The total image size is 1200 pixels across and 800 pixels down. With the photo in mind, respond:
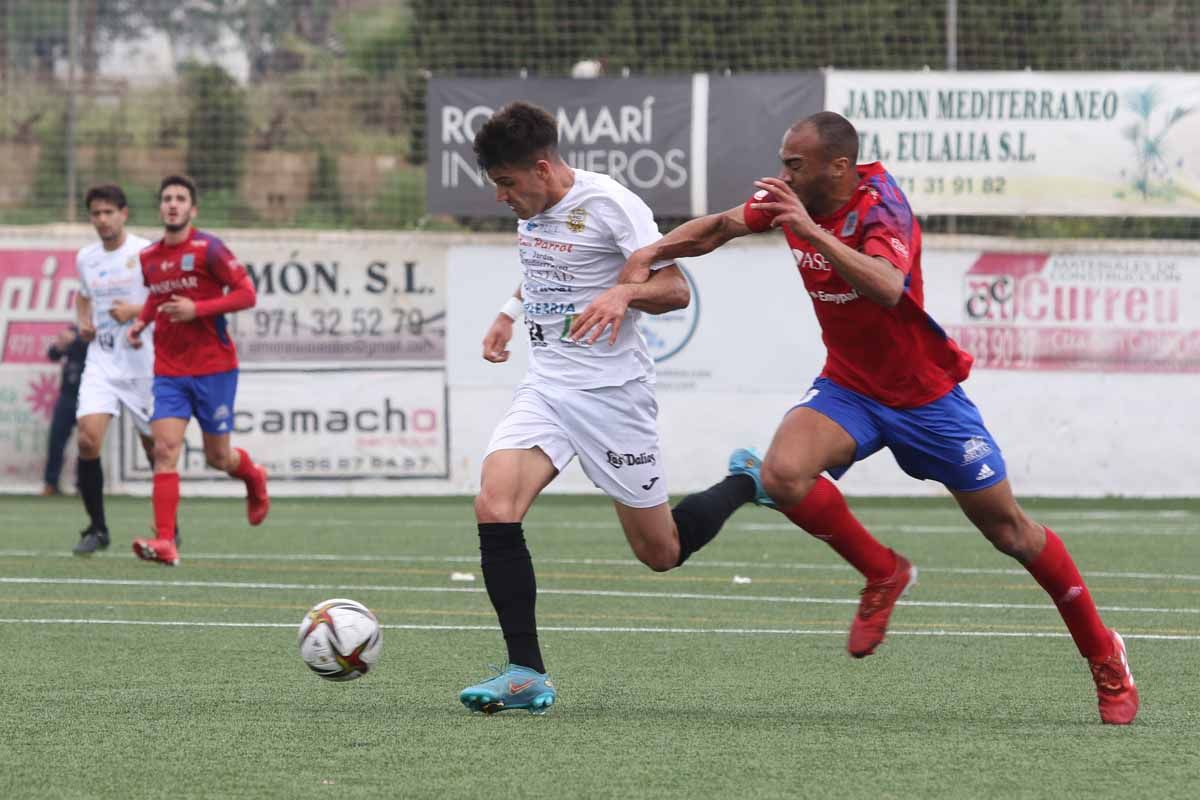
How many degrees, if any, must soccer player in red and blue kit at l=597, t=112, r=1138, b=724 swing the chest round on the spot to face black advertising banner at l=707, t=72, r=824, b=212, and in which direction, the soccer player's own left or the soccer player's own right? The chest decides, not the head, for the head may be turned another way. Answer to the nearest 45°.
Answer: approximately 135° to the soccer player's own right

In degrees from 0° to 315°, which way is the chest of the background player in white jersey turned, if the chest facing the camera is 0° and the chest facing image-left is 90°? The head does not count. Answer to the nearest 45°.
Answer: approximately 0°

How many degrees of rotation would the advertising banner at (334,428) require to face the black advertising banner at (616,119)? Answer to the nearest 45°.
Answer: approximately 90° to its left

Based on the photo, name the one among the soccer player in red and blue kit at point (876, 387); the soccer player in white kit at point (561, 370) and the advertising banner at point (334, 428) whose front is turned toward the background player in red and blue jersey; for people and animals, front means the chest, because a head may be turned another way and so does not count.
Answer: the advertising banner

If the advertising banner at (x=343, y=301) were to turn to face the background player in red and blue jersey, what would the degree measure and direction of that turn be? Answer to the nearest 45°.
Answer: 0° — it already faces them

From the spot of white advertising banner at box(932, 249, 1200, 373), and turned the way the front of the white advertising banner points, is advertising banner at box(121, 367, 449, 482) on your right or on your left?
on your right

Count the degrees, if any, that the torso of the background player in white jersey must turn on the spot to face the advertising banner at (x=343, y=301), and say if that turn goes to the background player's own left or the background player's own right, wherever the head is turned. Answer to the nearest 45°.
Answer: approximately 180°

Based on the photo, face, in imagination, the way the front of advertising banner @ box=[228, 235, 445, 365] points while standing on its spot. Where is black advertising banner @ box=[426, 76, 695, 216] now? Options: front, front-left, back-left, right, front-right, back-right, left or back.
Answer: left
